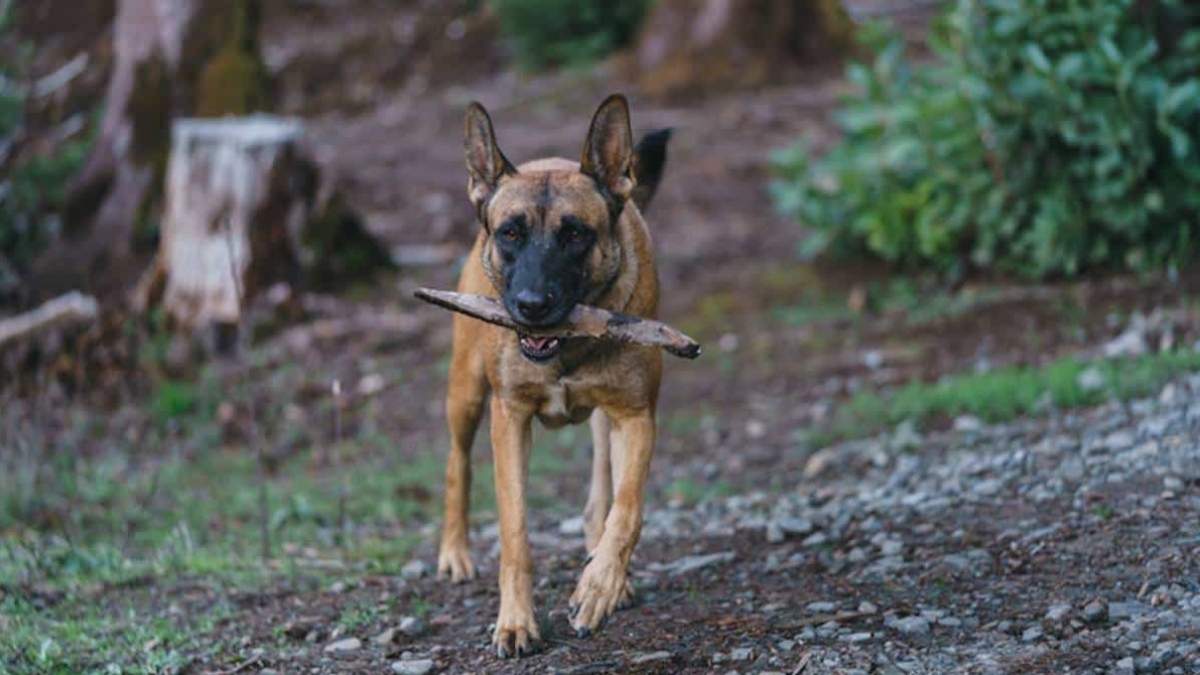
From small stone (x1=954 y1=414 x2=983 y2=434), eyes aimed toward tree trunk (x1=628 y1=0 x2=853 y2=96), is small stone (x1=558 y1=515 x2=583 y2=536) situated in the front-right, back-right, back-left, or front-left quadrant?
back-left

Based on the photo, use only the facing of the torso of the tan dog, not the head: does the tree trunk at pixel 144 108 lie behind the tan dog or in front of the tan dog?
behind

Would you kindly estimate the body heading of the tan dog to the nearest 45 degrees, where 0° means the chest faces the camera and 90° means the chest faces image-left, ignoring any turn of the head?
approximately 0°

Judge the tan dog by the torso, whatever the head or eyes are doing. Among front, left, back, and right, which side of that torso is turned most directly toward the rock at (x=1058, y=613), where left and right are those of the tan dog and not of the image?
left

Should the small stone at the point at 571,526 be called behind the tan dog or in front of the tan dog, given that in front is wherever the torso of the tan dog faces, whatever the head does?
behind

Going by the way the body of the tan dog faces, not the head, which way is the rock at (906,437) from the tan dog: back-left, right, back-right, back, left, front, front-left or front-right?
back-left

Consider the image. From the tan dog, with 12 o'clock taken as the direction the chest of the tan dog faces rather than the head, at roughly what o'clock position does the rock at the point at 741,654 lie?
The rock is roughly at 11 o'clock from the tan dog.

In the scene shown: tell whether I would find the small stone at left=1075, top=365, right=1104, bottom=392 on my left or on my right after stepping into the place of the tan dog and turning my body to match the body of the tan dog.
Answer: on my left

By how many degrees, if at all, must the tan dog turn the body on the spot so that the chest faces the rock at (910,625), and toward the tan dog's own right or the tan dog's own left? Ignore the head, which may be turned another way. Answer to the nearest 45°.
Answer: approximately 45° to the tan dog's own left
